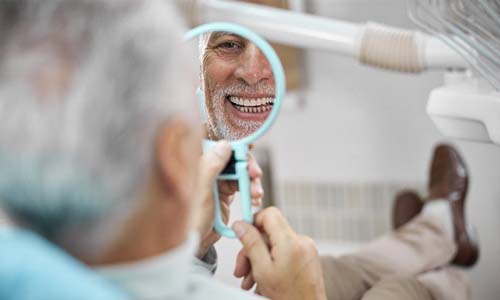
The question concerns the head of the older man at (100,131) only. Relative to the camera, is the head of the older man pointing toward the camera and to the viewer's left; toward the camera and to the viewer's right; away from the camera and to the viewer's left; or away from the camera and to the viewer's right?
away from the camera and to the viewer's right

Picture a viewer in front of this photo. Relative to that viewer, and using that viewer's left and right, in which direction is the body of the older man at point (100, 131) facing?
facing away from the viewer and to the right of the viewer
